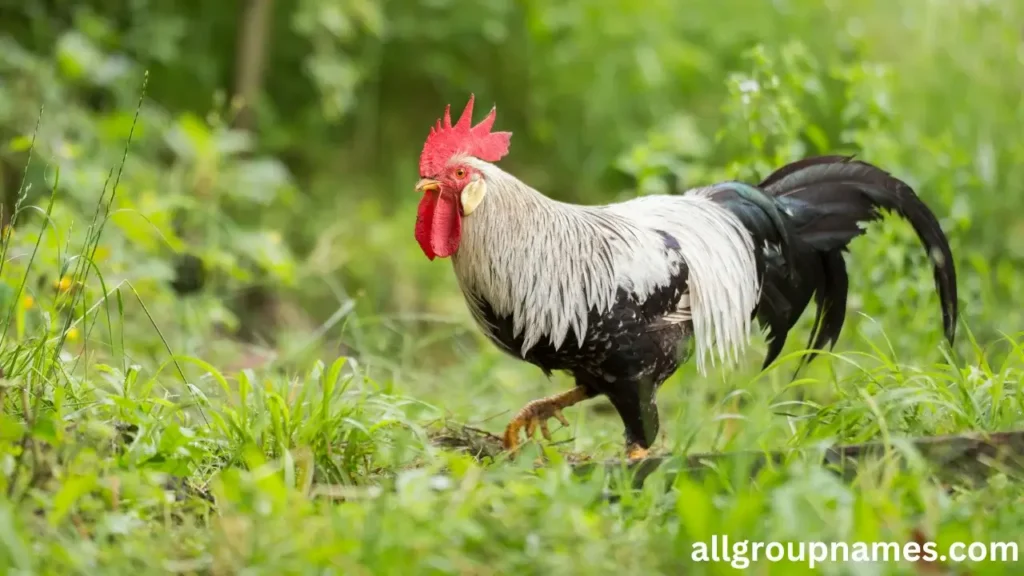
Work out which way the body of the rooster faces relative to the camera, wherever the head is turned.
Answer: to the viewer's left
